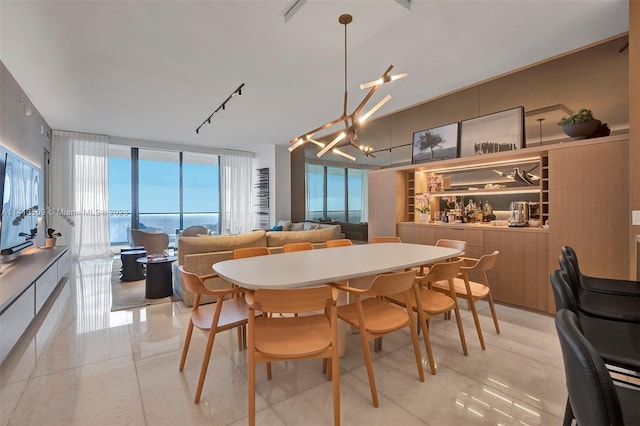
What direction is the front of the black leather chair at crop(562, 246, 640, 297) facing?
to the viewer's right

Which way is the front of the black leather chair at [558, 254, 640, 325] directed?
to the viewer's right

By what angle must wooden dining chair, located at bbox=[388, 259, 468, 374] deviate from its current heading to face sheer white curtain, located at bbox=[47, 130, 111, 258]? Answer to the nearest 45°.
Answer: approximately 45° to its left

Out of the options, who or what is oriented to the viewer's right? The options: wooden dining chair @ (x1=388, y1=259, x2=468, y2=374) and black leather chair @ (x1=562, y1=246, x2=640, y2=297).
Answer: the black leather chair

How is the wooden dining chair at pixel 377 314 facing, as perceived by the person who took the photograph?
facing away from the viewer and to the left of the viewer

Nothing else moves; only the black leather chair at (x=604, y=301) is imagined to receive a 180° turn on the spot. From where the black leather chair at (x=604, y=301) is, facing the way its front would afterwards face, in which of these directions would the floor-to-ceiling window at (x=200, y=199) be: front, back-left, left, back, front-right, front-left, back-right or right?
front

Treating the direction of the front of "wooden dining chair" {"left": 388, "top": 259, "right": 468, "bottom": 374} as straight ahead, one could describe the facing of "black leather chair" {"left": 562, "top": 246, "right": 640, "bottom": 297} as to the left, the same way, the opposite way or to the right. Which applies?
the opposite way
